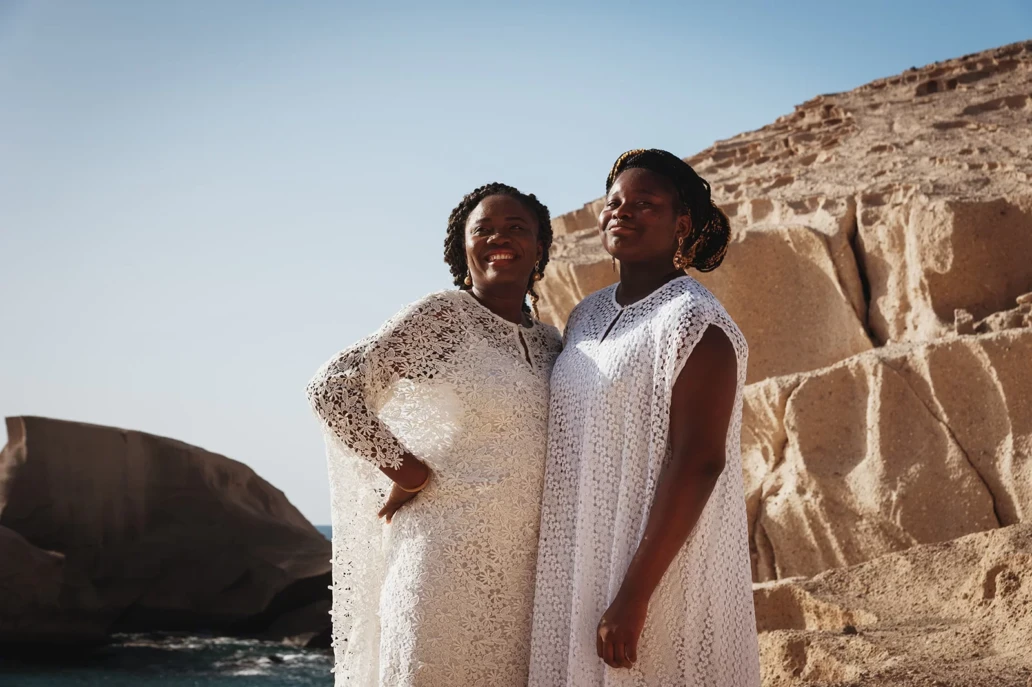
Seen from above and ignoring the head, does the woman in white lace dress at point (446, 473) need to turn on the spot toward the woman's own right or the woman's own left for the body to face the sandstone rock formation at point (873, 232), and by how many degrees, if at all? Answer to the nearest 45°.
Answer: approximately 90° to the woman's own left

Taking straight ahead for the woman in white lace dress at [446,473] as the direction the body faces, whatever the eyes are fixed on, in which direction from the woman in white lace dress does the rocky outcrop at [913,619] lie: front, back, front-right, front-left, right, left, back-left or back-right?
left

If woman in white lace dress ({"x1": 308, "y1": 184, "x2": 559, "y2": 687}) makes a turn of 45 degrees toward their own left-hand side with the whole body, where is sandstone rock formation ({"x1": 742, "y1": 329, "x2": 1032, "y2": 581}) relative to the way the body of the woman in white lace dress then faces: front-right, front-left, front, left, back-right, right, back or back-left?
front-left

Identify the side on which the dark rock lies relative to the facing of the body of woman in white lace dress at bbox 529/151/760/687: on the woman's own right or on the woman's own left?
on the woman's own right

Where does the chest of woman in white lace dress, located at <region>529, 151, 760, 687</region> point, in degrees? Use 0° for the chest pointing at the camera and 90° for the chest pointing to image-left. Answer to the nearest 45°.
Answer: approximately 45°

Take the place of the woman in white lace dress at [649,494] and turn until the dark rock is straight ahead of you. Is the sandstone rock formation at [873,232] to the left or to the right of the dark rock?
right

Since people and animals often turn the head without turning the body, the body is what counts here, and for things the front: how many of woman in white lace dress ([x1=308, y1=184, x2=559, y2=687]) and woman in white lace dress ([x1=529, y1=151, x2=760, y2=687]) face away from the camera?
0

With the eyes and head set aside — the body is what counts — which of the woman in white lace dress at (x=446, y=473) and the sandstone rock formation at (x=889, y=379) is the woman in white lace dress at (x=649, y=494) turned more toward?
the woman in white lace dress

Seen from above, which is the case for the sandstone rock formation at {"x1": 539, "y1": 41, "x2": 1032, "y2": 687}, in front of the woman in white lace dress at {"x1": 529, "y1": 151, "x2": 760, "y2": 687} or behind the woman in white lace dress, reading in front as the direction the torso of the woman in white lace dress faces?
behind
